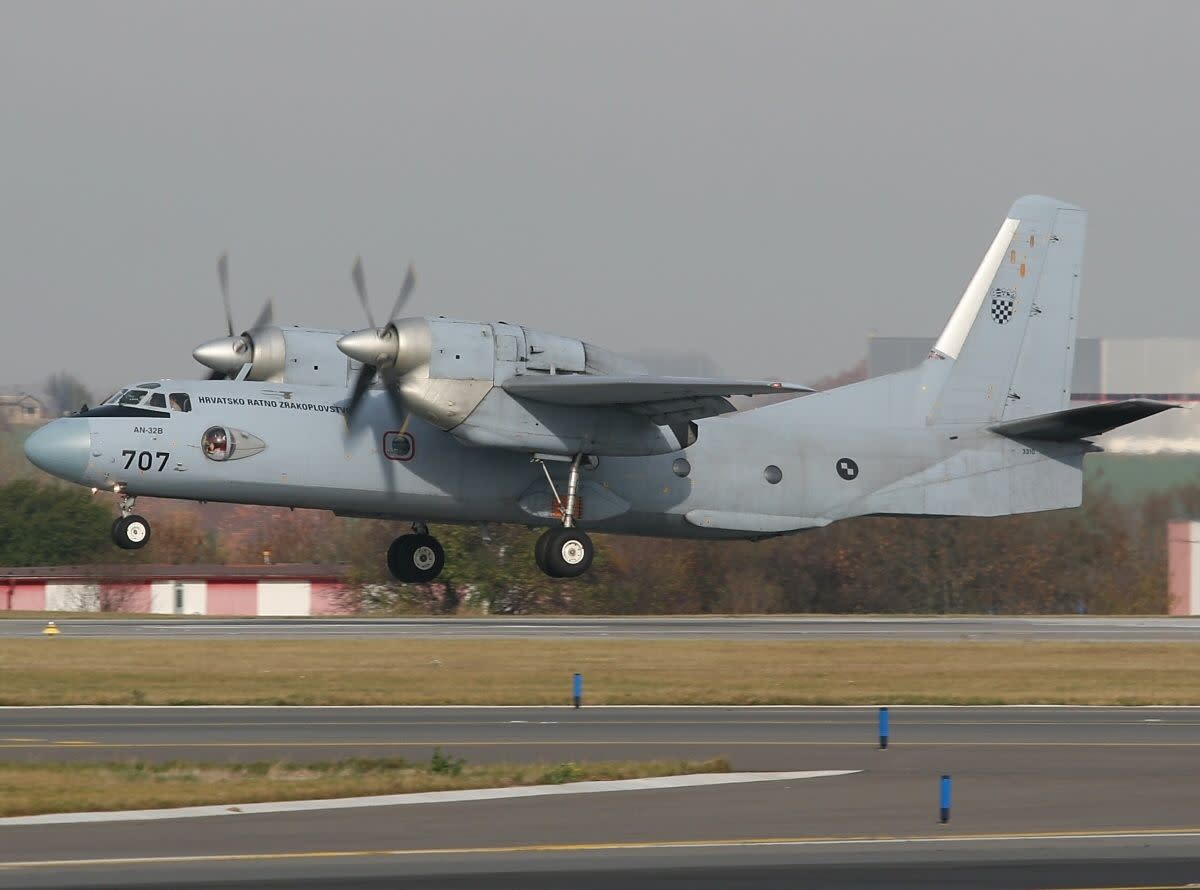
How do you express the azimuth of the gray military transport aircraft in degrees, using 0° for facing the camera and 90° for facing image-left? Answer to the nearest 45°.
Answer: approximately 90°
